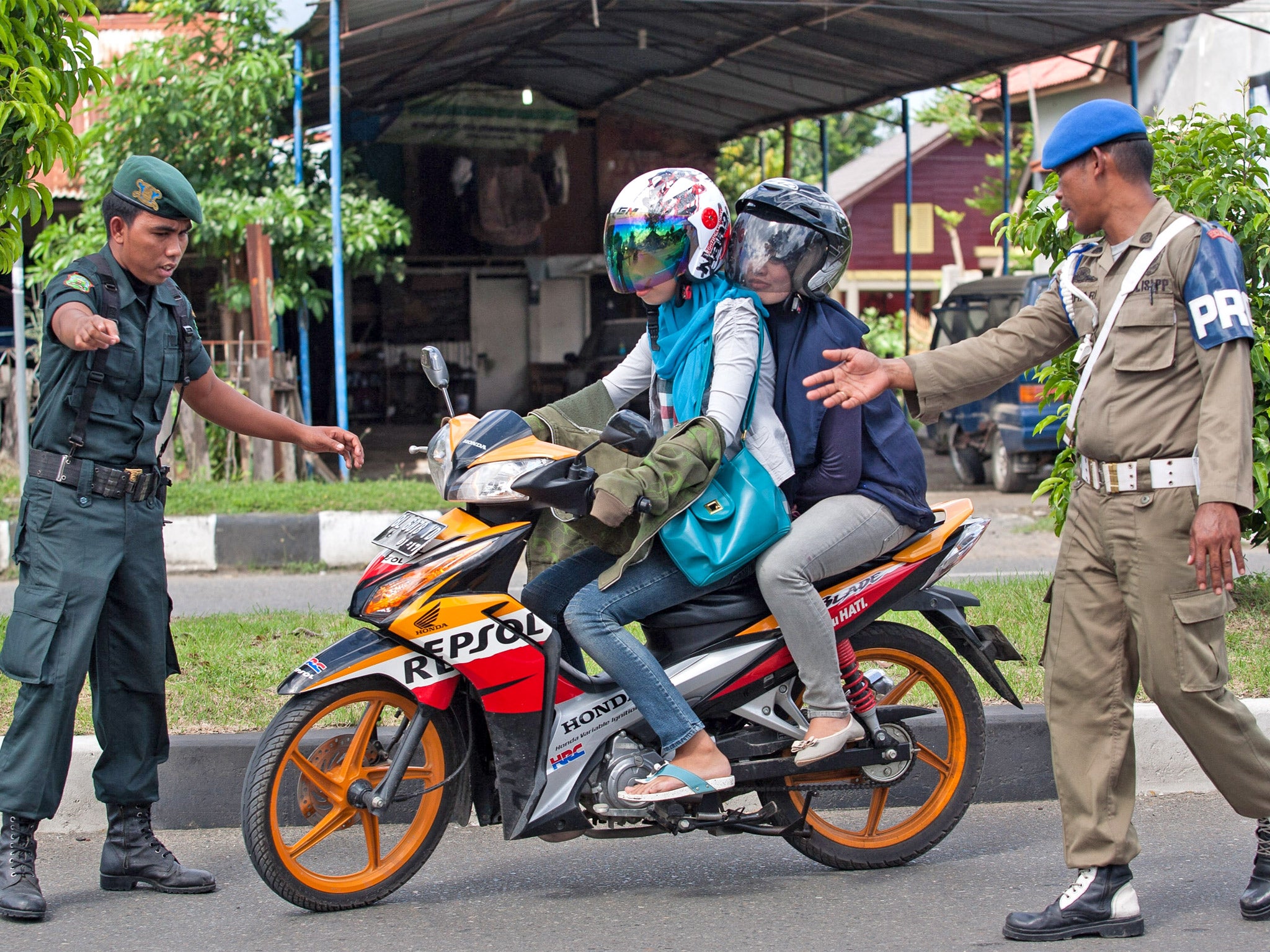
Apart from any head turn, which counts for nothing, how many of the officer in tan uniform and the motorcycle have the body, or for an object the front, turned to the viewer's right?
0

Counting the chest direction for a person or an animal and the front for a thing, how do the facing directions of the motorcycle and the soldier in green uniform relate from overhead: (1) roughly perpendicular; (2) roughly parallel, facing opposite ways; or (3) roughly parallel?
roughly perpendicular

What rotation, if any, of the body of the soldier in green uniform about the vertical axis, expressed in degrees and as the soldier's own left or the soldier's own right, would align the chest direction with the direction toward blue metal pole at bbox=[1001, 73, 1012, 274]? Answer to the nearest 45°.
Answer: approximately 90° to the soldier's own left

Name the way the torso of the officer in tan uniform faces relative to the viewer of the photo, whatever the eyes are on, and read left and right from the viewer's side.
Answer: facing the viewer and to the left of the viewer

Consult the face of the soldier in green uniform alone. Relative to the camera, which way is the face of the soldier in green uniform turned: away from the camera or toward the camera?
toward the camera

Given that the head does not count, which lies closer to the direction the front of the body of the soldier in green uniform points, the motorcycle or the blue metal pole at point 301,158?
the motorcycle

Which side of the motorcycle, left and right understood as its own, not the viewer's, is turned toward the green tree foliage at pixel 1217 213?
back

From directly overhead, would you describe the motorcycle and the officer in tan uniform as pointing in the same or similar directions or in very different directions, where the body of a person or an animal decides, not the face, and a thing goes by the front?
same or similar directions

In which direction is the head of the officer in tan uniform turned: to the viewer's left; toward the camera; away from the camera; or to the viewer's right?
to the viewer's left

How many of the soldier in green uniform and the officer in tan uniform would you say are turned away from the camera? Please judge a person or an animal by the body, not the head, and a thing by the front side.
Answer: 0

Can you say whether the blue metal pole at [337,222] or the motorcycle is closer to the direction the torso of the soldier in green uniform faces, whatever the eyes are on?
the motorcycle

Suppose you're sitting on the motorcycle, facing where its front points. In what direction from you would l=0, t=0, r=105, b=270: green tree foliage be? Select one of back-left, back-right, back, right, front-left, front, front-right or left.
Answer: right

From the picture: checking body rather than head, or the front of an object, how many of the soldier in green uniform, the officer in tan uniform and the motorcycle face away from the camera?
0

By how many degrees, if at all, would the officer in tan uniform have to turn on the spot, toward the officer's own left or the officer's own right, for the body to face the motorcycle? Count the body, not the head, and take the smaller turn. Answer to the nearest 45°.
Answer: approximately 45° to the officer's own right

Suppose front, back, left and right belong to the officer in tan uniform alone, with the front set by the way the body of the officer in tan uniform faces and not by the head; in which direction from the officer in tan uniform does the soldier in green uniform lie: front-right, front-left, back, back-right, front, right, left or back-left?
front-right
